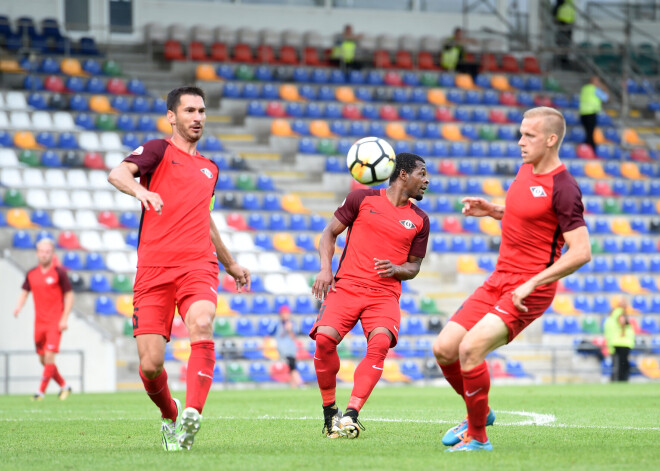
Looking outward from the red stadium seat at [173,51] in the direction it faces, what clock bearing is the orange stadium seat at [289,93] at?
The orange stadium seat is roughly at 11 o'clock from the red stadium seat.

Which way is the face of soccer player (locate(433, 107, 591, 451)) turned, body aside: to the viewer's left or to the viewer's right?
to the viewer's left

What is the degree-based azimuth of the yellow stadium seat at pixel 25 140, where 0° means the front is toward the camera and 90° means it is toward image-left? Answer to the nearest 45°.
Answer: approximately 315°

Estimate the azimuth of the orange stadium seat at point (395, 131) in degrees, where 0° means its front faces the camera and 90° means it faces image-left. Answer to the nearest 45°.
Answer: approximately 315°

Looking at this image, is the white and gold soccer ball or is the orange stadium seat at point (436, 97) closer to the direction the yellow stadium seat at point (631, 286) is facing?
the white and gold soccer ball

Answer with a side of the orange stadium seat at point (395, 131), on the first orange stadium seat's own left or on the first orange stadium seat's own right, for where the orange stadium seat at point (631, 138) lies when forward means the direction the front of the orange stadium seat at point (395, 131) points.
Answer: on the first orange stadium seat's own left

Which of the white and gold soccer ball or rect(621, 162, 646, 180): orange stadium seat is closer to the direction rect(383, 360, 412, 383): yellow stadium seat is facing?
the white and gold soccer ball

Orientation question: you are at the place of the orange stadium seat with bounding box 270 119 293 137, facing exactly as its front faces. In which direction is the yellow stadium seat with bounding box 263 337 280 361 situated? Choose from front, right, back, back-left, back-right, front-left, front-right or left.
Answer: front-right

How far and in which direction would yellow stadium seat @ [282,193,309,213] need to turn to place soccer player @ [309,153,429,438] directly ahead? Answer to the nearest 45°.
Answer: approximately 45° to its right

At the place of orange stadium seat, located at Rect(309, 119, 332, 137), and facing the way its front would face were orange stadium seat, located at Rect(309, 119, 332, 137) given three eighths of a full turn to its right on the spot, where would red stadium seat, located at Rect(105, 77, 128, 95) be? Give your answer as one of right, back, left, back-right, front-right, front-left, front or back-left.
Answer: front

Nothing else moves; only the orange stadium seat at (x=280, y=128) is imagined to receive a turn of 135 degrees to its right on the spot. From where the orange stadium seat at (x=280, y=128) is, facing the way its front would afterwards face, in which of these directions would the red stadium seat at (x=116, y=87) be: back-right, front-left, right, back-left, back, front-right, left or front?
front

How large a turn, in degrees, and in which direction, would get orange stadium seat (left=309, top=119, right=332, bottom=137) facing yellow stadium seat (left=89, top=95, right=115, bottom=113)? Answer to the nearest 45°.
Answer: approximately 135° to its right

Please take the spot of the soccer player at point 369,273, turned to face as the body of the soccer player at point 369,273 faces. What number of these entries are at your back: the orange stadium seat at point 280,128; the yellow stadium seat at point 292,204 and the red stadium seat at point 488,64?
3

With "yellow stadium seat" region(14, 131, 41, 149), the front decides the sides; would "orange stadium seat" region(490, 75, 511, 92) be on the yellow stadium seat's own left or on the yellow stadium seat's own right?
on the yellow stadium seat's own left
